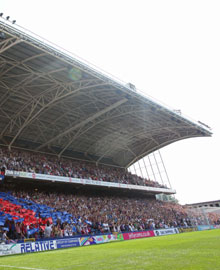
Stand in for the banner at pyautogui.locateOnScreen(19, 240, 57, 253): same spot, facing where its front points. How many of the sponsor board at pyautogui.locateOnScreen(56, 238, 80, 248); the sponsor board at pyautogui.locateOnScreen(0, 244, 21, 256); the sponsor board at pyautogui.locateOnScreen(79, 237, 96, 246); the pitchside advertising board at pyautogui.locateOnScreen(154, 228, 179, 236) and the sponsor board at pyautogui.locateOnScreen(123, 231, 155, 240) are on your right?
1

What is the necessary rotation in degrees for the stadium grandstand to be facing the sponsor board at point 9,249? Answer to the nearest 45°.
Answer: approximately 45° to its right

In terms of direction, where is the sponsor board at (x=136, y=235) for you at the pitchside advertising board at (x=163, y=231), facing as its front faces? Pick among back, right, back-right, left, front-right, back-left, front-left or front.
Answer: right

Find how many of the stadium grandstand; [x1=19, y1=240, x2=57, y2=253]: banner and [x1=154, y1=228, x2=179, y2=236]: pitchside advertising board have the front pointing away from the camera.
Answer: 0

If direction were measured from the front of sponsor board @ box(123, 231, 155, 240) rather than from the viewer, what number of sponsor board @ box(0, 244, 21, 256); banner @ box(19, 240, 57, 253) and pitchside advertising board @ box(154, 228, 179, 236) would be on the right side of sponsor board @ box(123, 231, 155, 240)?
2

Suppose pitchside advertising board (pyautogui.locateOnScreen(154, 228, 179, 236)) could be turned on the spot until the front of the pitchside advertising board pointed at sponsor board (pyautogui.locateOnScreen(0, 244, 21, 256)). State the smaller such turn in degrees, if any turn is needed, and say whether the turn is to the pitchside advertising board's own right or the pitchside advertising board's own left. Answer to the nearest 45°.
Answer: approximately 90° to the pitchside advertising board's own right

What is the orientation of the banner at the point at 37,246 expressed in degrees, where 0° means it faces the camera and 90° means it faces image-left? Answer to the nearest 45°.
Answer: approximately 315°

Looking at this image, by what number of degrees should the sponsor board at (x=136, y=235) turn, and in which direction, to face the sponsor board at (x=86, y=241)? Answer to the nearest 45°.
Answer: approximately 90° to its right

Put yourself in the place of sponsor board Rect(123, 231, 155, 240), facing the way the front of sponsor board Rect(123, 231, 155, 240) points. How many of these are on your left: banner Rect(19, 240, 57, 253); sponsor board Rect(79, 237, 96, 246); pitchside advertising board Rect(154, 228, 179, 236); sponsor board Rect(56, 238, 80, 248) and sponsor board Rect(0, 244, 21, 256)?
1

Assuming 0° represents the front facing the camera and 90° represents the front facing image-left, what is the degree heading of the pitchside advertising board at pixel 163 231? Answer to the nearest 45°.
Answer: approximately 315°

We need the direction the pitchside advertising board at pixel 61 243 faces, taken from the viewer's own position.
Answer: facing the viewer and to the right of the viewer
